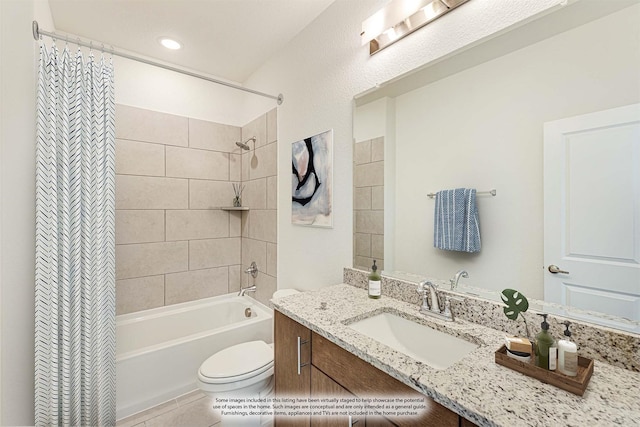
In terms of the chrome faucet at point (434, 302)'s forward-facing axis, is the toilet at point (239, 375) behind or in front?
in front

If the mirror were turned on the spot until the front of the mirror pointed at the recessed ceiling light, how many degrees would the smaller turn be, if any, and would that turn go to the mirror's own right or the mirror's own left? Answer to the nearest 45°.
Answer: approximately 45° to the mirror's own right

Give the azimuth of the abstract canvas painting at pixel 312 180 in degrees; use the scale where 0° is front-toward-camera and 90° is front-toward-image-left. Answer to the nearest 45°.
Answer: approximately 45°

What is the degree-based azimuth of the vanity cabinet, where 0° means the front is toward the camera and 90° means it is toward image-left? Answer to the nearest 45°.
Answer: approximately 45°

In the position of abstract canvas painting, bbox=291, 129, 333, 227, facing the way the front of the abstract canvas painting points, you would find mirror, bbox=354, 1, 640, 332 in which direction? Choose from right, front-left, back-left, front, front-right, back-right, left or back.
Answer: left

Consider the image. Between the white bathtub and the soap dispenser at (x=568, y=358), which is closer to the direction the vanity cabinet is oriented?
the white bathtub
